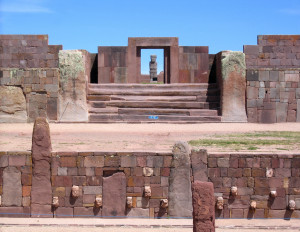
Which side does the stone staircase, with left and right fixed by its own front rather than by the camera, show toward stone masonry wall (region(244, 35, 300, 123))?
left

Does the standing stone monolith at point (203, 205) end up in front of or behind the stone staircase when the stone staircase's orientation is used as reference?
in front

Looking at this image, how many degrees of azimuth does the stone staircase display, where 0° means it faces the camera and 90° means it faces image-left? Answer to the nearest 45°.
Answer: approximately 0°

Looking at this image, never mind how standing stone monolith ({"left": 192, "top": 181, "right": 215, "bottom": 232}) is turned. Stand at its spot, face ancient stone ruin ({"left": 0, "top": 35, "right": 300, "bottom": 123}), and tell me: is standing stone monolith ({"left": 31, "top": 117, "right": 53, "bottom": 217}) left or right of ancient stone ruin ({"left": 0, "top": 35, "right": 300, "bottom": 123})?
left

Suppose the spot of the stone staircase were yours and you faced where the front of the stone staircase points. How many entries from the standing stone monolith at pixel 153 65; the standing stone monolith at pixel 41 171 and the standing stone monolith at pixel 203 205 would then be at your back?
1

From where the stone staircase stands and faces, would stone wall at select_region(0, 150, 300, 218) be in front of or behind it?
in front

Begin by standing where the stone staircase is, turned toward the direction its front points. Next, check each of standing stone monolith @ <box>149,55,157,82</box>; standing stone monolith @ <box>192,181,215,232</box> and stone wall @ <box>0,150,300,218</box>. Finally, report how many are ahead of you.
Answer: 2

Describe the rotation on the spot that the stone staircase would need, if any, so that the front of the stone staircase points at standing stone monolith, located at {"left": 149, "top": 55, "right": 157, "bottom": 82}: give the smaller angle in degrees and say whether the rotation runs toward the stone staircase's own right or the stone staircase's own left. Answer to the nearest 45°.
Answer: approximately 180°
